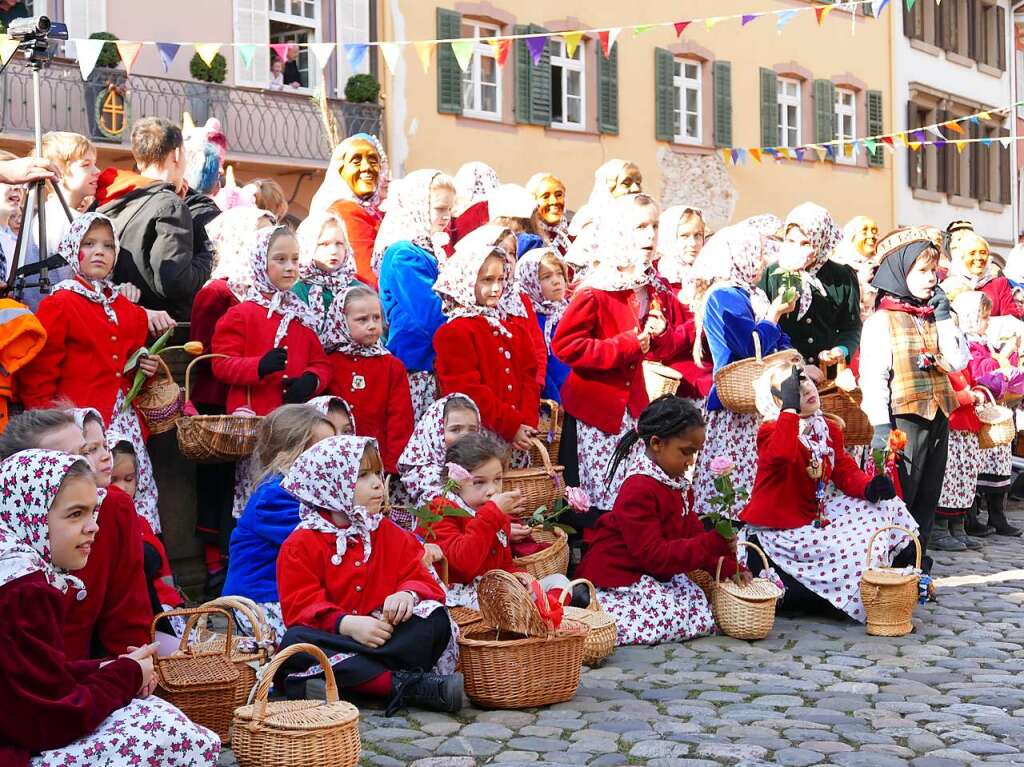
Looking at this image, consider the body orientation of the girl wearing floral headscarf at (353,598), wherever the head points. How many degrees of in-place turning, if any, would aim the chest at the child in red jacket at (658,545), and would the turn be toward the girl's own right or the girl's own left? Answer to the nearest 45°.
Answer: approximately 90° to the girl's own left

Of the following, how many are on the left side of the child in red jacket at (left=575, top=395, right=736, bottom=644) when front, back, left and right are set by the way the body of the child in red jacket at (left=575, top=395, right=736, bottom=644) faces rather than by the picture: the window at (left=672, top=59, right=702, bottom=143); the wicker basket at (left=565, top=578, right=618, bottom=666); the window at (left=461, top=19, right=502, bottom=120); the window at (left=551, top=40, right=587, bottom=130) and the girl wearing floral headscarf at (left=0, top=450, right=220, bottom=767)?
3

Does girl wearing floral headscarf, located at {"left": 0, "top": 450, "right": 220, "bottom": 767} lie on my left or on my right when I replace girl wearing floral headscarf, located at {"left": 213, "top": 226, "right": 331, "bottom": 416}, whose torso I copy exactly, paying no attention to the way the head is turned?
on my right

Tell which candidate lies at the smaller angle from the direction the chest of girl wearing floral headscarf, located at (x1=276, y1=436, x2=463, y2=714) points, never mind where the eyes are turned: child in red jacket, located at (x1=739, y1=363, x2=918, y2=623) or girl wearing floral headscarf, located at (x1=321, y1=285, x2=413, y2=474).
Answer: the child in red jacket

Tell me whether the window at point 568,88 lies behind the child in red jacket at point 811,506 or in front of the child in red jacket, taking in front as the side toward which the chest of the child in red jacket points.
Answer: behind

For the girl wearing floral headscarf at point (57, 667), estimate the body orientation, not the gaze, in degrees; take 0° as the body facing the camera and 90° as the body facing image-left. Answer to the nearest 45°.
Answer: approximately 270°

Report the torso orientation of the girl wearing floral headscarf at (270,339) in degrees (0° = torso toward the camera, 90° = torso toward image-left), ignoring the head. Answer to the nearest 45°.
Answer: approximately 315°

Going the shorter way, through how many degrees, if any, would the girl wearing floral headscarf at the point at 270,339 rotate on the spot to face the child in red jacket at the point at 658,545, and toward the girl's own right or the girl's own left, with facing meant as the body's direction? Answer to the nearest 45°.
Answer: approximately 45° to the girl's own left

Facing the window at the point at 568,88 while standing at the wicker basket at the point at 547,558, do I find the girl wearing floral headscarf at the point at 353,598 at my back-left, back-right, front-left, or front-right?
back-left

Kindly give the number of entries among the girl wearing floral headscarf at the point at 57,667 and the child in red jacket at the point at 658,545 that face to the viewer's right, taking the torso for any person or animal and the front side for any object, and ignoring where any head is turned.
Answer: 2

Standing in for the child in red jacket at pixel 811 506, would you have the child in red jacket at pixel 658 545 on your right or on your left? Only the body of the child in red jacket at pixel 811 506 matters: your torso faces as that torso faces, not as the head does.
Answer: on your right

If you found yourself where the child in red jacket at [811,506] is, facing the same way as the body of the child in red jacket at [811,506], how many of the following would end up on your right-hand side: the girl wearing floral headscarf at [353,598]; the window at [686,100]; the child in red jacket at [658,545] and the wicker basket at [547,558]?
3

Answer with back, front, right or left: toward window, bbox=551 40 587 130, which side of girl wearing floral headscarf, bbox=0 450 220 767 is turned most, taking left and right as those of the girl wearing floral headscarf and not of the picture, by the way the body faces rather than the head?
left
